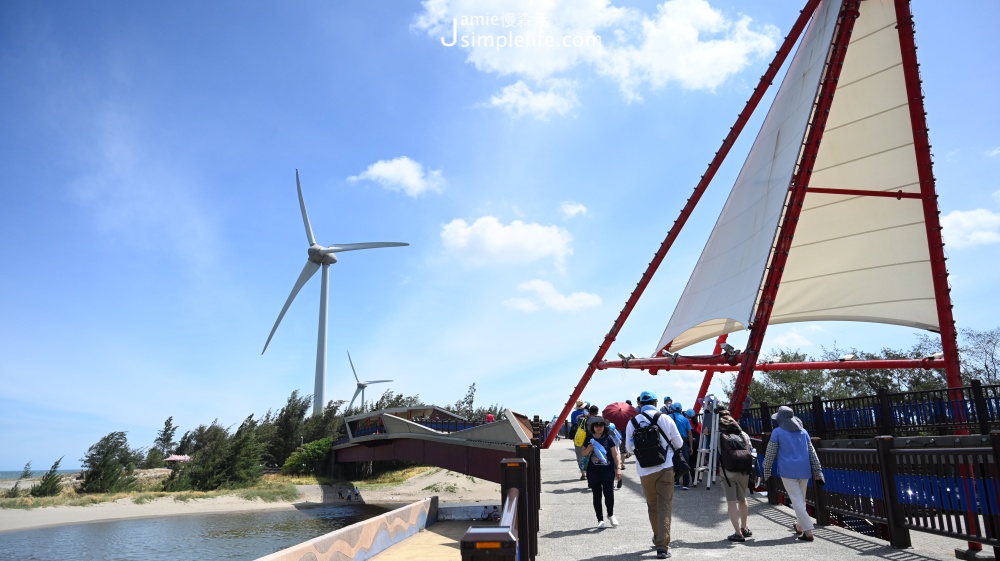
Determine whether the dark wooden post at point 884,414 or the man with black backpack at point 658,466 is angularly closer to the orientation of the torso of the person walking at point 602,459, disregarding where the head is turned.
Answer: the man with black backpack

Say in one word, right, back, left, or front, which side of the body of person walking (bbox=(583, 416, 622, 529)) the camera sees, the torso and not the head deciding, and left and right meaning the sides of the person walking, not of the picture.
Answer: front

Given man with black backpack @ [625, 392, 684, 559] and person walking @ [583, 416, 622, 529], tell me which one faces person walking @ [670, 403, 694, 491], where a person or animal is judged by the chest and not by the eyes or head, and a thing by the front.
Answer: the man with black backpack

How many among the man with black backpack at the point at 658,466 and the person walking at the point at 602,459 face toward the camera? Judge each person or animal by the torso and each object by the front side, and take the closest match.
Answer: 1

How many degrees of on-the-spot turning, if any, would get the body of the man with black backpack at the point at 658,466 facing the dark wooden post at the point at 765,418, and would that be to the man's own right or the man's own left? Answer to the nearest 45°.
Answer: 0° — they already face it

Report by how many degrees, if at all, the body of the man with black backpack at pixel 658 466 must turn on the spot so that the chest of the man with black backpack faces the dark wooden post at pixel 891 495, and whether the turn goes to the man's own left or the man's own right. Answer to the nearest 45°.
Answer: approximately 90° to the man's own right

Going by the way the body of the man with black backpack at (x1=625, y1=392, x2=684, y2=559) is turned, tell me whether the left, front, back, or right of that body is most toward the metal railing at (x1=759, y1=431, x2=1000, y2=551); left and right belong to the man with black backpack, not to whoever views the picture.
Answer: right

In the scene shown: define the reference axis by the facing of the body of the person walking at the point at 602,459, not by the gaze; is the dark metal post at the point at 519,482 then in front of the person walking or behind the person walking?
in front

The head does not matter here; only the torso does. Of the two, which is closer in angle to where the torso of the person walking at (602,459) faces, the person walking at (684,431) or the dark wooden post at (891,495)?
the dark wooden post

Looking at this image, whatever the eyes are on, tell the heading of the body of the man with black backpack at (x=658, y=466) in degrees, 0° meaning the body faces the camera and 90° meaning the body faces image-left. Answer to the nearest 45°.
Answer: approximately 180°

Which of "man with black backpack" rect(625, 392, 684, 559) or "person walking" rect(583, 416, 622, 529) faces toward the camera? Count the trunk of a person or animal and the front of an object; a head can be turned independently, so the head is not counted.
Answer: the person walking

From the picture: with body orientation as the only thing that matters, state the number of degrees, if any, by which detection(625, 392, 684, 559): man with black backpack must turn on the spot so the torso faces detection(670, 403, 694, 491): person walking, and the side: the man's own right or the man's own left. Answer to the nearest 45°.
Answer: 0° — they already face them

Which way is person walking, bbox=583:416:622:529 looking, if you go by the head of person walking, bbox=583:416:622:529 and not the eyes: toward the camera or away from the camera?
toward the camera

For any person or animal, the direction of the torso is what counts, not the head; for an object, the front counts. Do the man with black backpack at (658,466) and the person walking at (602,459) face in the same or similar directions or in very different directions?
very different directions

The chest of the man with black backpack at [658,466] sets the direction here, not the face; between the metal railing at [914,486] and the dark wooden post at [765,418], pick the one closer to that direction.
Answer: the dark wooden post

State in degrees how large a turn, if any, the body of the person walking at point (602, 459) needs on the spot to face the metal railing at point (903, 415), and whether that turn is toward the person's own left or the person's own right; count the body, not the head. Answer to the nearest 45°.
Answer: approximately 135° to the person's own left
